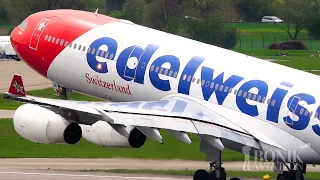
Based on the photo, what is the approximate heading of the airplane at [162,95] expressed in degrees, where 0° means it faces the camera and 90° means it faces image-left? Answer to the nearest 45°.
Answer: approximately 135°
